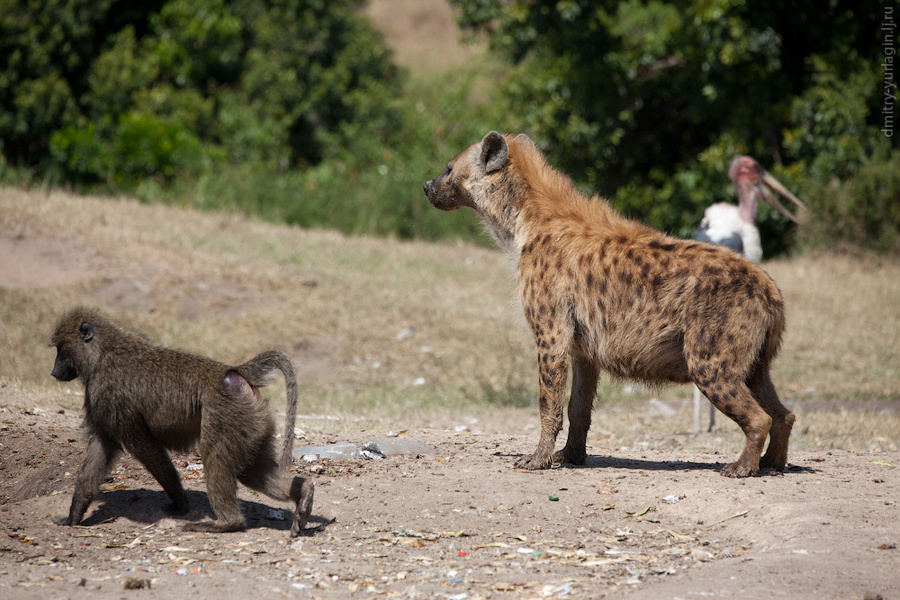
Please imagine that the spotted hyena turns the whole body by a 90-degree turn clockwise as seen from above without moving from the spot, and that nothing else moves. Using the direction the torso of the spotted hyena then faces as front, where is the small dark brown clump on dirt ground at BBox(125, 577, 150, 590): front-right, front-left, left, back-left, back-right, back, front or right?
back-left

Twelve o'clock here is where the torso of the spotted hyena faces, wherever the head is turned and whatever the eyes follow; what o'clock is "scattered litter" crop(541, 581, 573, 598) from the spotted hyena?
The scattered litter is roughly at 9 o'clock from the spotted hyena.

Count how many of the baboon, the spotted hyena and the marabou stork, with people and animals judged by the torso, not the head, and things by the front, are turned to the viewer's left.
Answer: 2

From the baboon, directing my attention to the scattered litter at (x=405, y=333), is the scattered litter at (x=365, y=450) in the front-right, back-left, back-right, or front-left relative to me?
front-right

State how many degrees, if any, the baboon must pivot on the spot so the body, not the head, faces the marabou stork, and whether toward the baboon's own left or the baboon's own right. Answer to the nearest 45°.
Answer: approximately 135° to the baboon's own right

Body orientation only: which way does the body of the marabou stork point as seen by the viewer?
to the viewer's right

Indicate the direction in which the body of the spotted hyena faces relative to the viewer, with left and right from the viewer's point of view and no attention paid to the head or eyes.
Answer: facing to the left of the viewer

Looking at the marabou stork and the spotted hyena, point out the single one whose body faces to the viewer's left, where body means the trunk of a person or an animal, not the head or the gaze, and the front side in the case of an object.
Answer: the spotted hyena

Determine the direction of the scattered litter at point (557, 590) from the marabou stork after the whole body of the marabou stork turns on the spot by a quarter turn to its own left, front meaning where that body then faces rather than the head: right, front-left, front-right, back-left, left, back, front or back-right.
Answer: back

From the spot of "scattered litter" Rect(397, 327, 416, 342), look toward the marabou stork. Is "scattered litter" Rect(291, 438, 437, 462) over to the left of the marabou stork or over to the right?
right

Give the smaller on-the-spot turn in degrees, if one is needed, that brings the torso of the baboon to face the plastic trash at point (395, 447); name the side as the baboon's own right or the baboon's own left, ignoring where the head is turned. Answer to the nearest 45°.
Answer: approximately 135° to the baboon's own right

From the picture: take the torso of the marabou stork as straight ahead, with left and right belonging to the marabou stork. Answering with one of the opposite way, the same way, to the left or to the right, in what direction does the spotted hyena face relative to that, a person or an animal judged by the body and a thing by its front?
the opposite way

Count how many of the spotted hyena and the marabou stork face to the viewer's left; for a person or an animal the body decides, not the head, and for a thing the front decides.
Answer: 1

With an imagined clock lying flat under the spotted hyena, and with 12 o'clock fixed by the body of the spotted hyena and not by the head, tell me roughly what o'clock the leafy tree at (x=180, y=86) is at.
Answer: The leafy tree is roughly at 2 o'clock from the spotted hyena.

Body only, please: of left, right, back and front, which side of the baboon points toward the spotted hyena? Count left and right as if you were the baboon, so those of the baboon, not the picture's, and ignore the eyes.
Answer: back

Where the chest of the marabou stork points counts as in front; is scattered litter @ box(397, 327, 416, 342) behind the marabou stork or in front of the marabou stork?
behind

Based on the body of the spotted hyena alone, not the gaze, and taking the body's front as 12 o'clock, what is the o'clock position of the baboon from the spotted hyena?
The baboon is roughly at 11 o'clock from the spotted hyena.

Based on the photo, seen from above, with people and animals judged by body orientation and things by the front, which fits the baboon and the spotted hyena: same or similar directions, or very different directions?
same or similar directions

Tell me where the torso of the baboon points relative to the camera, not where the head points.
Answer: to the viewer's left

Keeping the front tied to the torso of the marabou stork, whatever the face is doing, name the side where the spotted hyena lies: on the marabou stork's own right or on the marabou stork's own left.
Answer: on the marabou stork's own right
